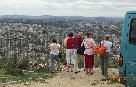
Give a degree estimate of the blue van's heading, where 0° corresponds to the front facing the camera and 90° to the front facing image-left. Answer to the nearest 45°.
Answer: approximately 180°

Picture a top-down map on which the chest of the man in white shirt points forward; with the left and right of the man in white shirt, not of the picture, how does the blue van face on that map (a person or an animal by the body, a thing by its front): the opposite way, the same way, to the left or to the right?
the same way

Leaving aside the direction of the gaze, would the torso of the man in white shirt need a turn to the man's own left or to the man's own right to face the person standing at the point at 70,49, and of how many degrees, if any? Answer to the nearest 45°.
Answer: approximately 90° to the man's own right

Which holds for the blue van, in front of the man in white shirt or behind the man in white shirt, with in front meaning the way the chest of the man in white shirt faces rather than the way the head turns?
behind

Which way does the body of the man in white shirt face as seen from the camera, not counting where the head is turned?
away from the camera

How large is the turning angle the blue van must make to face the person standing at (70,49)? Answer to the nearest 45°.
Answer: approximately 45° to its left

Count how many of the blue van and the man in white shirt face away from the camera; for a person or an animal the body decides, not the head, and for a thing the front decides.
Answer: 2

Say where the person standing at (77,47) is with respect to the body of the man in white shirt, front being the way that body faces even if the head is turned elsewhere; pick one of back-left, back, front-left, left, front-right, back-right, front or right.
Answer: right

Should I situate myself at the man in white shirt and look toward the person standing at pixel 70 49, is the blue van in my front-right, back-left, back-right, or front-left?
front-right

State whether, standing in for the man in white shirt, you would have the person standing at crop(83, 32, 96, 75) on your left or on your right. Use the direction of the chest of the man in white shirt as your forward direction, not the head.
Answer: on your right
